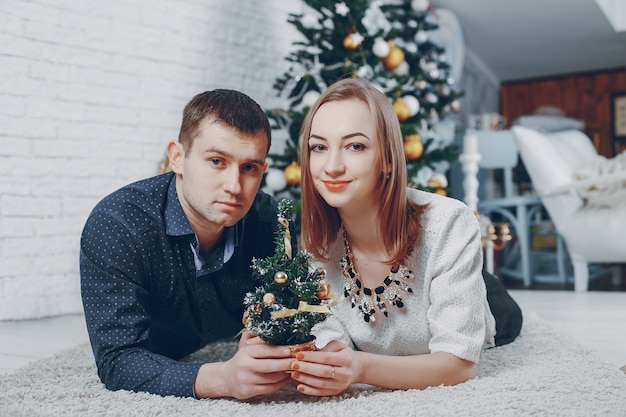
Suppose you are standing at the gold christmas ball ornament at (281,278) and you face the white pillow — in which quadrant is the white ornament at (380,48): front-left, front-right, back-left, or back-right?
front-left

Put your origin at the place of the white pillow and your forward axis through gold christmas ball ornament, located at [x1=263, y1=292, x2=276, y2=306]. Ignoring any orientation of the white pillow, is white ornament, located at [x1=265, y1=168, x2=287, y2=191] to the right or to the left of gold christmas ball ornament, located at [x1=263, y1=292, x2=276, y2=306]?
right

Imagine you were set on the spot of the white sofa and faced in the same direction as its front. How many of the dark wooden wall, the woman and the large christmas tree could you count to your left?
1

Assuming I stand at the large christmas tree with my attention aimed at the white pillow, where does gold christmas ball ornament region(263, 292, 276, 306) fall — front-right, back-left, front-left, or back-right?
back-right

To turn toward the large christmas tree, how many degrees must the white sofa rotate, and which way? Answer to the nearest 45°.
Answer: approximately 135° to its right

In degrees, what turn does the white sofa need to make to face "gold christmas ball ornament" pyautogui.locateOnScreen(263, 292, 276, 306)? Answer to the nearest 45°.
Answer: approximately 90° to its right

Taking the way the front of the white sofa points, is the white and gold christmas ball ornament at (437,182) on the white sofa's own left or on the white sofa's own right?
on the white sofa's own right

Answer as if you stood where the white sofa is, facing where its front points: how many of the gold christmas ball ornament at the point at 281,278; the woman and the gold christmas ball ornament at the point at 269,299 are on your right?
3

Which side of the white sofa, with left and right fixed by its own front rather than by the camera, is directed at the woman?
right

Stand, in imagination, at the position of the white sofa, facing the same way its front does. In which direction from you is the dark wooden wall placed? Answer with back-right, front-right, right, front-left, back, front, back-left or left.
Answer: left

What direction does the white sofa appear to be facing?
to the viewer's right
